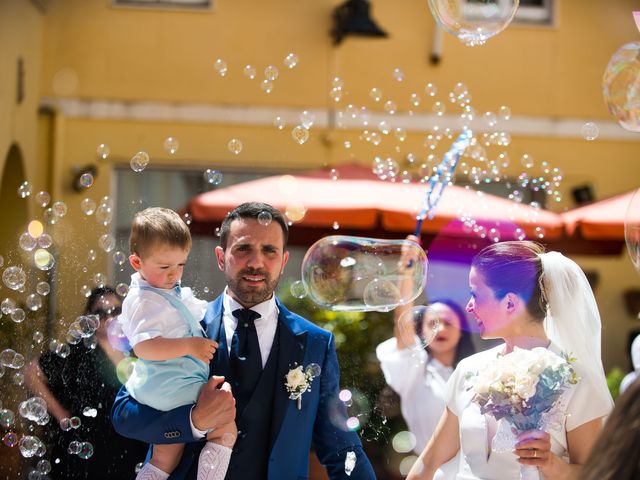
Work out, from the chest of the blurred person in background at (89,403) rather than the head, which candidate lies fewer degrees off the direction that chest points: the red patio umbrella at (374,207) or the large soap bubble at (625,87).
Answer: the large soap bubble

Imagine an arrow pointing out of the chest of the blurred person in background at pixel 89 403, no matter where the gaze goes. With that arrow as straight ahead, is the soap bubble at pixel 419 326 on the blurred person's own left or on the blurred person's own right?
on the blurred person's own left

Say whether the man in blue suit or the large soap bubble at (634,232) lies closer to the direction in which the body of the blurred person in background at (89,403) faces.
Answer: the man in blue suit

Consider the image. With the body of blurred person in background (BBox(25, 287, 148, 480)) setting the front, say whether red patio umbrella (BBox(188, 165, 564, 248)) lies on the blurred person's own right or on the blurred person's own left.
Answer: on the blurred person's own left

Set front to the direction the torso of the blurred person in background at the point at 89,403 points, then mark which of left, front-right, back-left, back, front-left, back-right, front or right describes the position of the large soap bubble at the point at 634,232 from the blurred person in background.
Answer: front-left

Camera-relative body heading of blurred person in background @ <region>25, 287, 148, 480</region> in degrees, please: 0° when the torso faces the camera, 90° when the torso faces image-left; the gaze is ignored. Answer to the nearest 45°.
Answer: approximately 315°

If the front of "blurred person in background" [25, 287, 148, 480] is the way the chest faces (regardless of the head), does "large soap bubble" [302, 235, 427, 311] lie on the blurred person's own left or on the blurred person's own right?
on the blurred person's own left

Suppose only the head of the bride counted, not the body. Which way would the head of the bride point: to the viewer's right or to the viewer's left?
to the viewer's left
